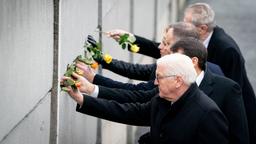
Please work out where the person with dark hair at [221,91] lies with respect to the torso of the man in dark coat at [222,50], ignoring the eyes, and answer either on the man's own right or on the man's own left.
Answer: on the man's own left

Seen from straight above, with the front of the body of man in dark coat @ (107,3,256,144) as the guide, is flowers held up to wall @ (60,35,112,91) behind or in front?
in front

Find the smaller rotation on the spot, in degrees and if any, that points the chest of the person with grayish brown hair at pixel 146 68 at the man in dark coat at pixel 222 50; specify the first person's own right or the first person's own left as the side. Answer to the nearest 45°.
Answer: approximately 135° to the first person's own right

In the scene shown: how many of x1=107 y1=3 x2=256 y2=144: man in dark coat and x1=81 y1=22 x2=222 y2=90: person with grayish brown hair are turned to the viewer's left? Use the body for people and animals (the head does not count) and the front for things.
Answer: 2

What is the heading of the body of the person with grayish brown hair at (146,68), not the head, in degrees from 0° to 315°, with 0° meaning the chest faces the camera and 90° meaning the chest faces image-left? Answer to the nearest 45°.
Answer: approximately 90°

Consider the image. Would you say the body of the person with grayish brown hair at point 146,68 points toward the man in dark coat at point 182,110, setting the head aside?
no

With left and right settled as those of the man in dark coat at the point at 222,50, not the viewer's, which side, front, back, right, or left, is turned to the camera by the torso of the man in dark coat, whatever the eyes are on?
left

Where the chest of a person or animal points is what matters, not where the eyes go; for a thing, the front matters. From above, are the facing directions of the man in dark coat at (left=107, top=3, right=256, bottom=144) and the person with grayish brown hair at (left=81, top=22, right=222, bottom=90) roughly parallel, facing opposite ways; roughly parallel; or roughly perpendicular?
roughly parallel

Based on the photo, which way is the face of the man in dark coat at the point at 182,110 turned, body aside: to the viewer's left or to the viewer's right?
to the viewer's left

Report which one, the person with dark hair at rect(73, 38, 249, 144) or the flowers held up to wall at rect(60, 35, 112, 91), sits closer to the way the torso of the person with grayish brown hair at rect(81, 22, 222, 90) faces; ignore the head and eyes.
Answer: the flowers held up to wall

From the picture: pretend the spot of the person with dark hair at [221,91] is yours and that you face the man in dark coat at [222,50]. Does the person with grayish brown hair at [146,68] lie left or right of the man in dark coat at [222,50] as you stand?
left

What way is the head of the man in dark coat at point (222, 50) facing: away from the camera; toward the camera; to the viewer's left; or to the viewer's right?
to the viewer's left

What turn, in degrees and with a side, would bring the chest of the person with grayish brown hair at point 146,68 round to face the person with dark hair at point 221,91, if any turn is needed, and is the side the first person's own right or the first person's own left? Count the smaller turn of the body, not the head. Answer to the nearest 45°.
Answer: approximately 135° to the first person's own left
